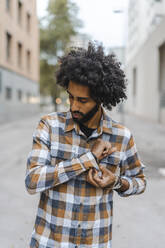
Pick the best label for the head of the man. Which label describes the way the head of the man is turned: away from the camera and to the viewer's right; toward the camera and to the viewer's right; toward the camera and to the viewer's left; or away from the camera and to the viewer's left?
toward the camera and to the viewer's left

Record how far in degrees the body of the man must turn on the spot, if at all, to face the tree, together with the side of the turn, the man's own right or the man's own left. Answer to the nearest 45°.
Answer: approximately 180°

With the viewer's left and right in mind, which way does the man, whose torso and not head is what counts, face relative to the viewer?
facing the viewer
